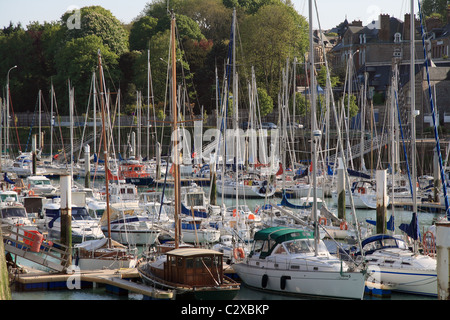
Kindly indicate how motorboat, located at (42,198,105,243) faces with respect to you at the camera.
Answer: facing the viewer and to the right of the viewer

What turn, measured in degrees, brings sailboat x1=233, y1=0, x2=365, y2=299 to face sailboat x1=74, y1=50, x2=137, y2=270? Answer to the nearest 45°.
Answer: approximately 135° to its right

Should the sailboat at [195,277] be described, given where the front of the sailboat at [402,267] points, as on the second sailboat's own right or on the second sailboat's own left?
on the second sailboat's own right
